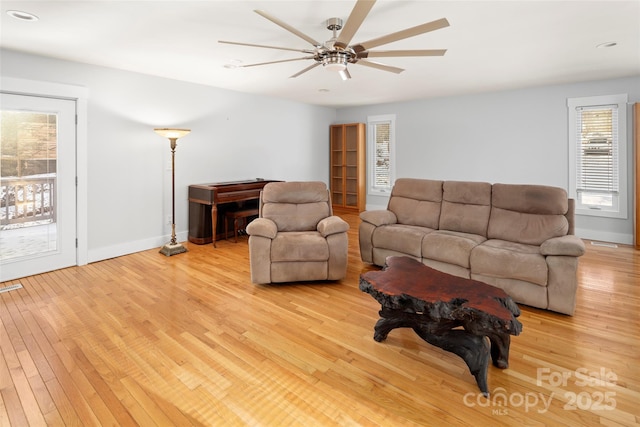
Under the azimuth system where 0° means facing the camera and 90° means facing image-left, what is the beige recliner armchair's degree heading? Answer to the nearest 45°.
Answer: approximately 0°

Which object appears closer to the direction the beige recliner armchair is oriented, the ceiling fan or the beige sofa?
the ceiling fan

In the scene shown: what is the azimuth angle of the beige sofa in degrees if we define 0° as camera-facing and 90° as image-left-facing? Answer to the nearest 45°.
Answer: approximately 45°

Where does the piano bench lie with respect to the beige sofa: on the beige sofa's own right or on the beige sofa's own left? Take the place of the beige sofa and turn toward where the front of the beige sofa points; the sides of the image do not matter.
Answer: on the beige sofa's own right

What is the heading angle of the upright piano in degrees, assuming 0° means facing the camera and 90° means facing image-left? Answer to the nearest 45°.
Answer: approximately 315°
